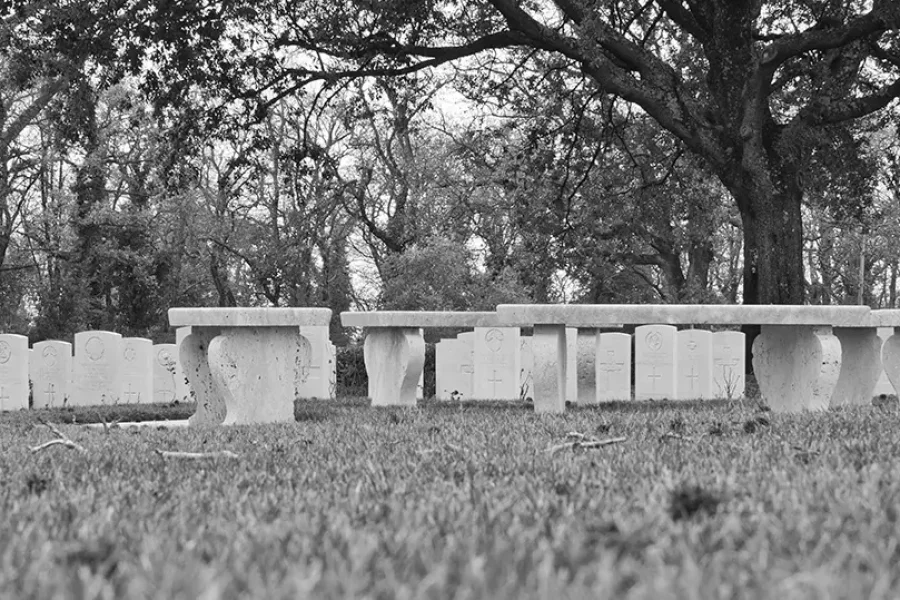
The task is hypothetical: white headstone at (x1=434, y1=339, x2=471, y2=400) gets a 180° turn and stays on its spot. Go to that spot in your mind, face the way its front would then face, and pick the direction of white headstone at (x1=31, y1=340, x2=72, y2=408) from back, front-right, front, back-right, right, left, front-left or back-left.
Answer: left

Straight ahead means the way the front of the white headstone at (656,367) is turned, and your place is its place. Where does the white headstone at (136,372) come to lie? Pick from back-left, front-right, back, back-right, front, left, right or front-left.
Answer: right

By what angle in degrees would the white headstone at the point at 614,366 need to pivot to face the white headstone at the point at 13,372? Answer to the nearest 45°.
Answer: approximately 90° to its right

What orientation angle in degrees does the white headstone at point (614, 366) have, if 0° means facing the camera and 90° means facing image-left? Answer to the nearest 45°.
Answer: approximately 0°

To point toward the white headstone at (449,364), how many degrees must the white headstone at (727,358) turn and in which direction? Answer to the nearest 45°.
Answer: approximately 90° to its right

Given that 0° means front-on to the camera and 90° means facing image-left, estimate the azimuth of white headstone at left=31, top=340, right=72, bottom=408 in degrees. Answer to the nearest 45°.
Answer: approximately 0°

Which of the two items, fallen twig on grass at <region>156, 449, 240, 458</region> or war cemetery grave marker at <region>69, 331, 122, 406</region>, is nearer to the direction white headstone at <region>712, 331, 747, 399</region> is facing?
the fallen twig on grass

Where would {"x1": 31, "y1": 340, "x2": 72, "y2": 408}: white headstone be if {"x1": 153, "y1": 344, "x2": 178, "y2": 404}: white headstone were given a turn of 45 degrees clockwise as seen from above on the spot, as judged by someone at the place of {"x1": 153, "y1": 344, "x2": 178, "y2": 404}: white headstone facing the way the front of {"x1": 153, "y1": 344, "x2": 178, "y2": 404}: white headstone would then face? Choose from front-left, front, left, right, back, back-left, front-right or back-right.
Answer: front-right

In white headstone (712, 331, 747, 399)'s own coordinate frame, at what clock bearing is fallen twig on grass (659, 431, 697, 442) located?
The fallen twig on grass is roughly at 12 o'clock from the white headstone.
